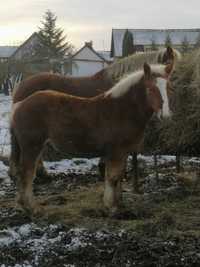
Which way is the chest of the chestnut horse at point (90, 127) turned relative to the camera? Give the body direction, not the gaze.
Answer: to the viewer's right

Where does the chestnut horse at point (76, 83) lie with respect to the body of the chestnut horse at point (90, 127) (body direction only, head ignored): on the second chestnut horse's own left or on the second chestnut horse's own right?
on the second chestnut horse's own left

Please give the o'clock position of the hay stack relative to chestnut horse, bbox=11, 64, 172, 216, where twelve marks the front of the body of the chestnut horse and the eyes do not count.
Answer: The hay stack is roughly at 11 o'clock from the chestnut horse.

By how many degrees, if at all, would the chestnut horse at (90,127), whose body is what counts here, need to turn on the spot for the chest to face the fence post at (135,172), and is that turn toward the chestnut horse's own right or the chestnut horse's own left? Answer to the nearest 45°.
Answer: approximately 45° to the chestnut horse's own left

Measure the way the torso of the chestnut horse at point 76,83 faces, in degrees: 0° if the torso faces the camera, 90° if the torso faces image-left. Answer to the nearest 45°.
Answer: approximately 270°

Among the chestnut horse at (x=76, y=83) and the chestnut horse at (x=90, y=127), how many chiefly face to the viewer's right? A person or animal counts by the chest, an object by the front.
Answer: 2

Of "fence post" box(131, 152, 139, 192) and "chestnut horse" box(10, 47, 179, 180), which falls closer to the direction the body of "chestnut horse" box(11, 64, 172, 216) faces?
the fence post
